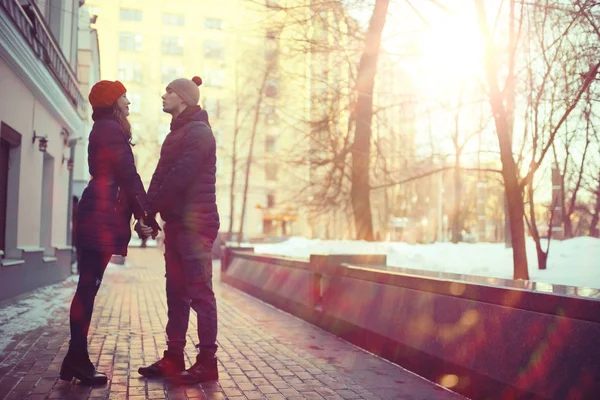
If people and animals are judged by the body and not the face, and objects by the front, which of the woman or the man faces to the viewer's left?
the man

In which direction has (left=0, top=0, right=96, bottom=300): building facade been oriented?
to the viewer's right

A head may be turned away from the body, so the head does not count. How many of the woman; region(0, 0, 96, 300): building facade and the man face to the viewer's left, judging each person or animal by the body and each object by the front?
1

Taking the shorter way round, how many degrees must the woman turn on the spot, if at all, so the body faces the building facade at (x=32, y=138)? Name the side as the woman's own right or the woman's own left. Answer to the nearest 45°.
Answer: approximately 90° to the woman's own left

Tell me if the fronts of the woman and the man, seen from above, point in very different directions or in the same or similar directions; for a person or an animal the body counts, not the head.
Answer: very different directions

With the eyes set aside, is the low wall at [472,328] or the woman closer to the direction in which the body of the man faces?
the woman

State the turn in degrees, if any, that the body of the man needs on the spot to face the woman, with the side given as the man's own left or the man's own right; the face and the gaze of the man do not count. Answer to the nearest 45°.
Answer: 0° — they already face them

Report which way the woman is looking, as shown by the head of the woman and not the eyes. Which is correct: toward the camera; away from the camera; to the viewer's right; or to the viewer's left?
to the viewer's right

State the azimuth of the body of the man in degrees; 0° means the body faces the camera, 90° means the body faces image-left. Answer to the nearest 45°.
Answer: approximately 90°

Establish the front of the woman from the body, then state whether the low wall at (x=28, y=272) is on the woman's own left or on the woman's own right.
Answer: on the woman's own left

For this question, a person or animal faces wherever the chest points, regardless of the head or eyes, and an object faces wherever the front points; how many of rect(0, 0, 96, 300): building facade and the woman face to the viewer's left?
0

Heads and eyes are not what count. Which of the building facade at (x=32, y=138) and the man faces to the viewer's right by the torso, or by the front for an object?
the building facade

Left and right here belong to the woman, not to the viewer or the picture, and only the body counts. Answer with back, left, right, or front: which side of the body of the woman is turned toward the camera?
right
